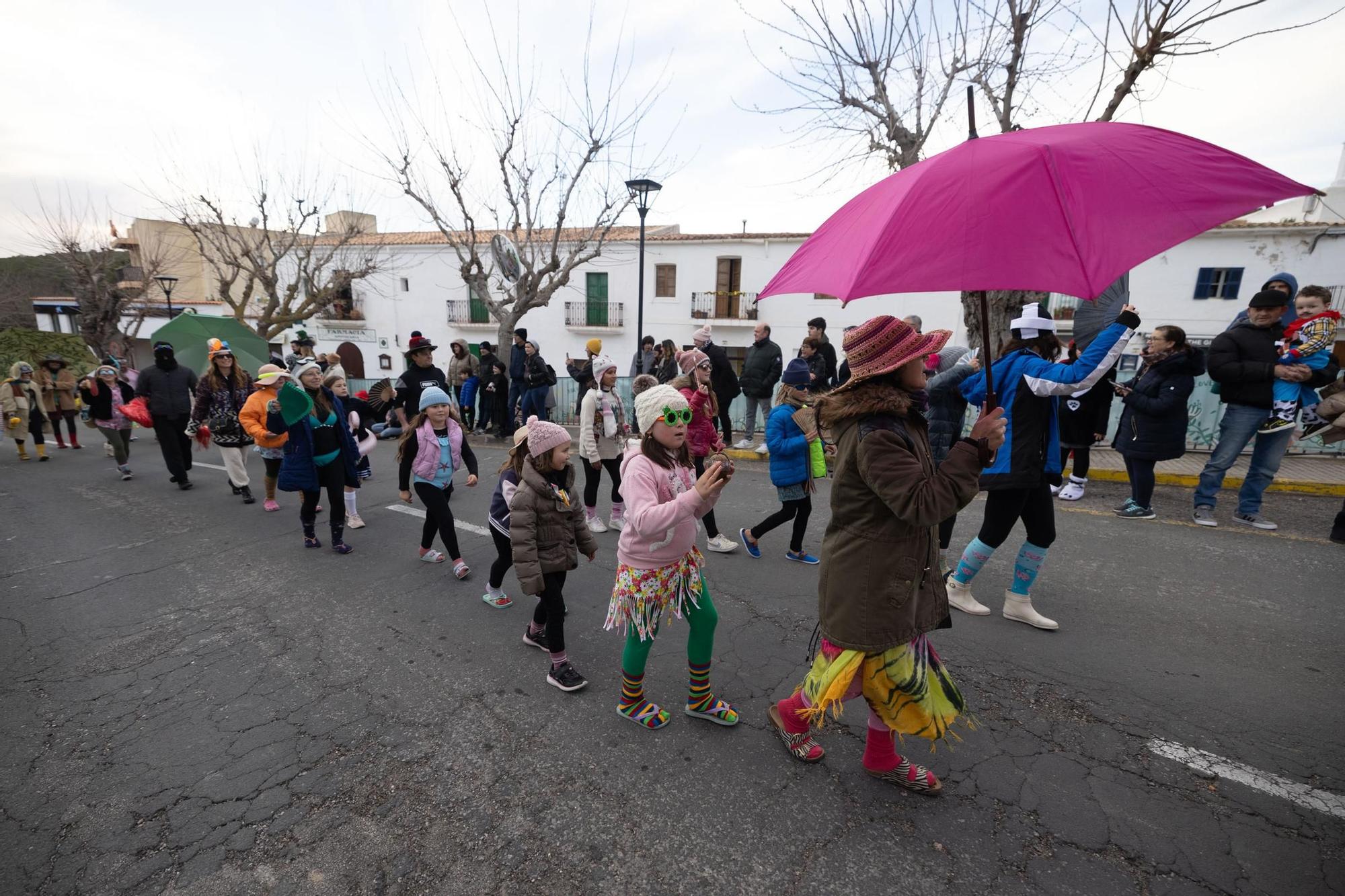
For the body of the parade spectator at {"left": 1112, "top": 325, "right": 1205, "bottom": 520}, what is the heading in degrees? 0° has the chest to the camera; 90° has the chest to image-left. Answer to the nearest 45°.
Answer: approximately 90°

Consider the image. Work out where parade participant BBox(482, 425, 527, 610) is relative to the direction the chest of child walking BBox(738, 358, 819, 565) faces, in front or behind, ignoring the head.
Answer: behind

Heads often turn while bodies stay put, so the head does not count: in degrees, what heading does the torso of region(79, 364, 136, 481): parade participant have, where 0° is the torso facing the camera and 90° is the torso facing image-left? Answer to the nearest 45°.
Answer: approximately 0°

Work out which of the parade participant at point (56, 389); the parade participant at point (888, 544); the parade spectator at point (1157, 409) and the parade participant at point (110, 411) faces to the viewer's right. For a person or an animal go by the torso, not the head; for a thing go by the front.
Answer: the parade participant at point (888, 544)

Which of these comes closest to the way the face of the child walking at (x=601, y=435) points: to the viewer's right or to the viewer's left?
to the viewer's right

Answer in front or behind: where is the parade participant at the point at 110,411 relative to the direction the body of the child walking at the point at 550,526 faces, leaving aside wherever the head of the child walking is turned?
behind

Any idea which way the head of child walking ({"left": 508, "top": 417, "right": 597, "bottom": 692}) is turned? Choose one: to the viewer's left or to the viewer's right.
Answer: to the viewer's right

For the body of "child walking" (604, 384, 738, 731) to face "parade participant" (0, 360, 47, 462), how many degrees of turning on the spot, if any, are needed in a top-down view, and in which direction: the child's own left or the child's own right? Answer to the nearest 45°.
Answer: approximately 180°

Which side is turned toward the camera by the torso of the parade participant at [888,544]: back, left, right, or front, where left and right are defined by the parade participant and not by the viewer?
right

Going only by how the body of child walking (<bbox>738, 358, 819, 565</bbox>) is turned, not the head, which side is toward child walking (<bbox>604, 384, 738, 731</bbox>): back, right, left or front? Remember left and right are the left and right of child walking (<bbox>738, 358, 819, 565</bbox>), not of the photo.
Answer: right
